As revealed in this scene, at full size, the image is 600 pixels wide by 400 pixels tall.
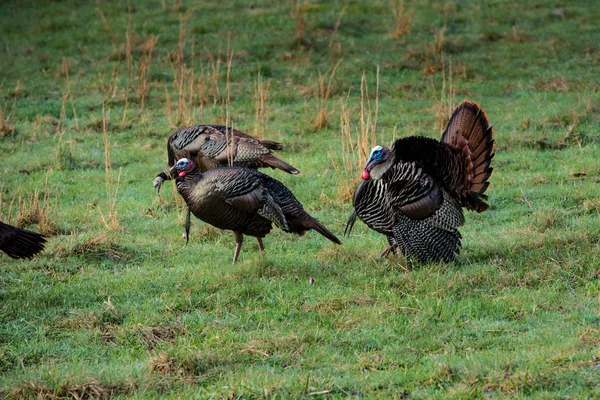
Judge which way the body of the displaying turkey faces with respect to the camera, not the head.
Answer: to the viewer's left

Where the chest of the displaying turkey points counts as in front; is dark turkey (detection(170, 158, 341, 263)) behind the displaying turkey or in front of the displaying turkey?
in front

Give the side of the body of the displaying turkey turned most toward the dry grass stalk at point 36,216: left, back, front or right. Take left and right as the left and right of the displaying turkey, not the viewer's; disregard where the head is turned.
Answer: front

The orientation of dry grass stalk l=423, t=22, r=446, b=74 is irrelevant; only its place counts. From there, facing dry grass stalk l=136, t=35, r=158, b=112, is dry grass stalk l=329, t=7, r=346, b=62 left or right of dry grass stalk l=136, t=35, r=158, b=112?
right

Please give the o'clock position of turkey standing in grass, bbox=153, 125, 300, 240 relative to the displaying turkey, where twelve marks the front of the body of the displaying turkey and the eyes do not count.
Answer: The turkey standing in grass is roughly at 1 o'clock from the displaying turkey.

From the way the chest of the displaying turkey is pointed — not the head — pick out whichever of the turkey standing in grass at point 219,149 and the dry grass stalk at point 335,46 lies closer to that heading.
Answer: the turkey standing in grass

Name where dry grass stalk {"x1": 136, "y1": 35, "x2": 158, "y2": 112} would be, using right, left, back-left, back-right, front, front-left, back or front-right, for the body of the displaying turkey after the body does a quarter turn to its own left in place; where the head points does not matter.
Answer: back-right

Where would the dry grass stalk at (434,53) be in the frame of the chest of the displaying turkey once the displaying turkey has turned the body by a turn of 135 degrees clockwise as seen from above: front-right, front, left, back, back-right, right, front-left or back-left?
front-left

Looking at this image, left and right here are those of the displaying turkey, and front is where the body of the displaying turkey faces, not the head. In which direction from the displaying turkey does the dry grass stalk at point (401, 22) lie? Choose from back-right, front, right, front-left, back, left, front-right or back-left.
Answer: right

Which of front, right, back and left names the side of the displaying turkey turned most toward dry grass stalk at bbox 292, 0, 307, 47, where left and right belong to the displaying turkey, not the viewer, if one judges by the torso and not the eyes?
right

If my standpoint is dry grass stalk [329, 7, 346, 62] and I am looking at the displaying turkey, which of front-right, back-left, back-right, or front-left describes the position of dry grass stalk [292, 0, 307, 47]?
back-right
